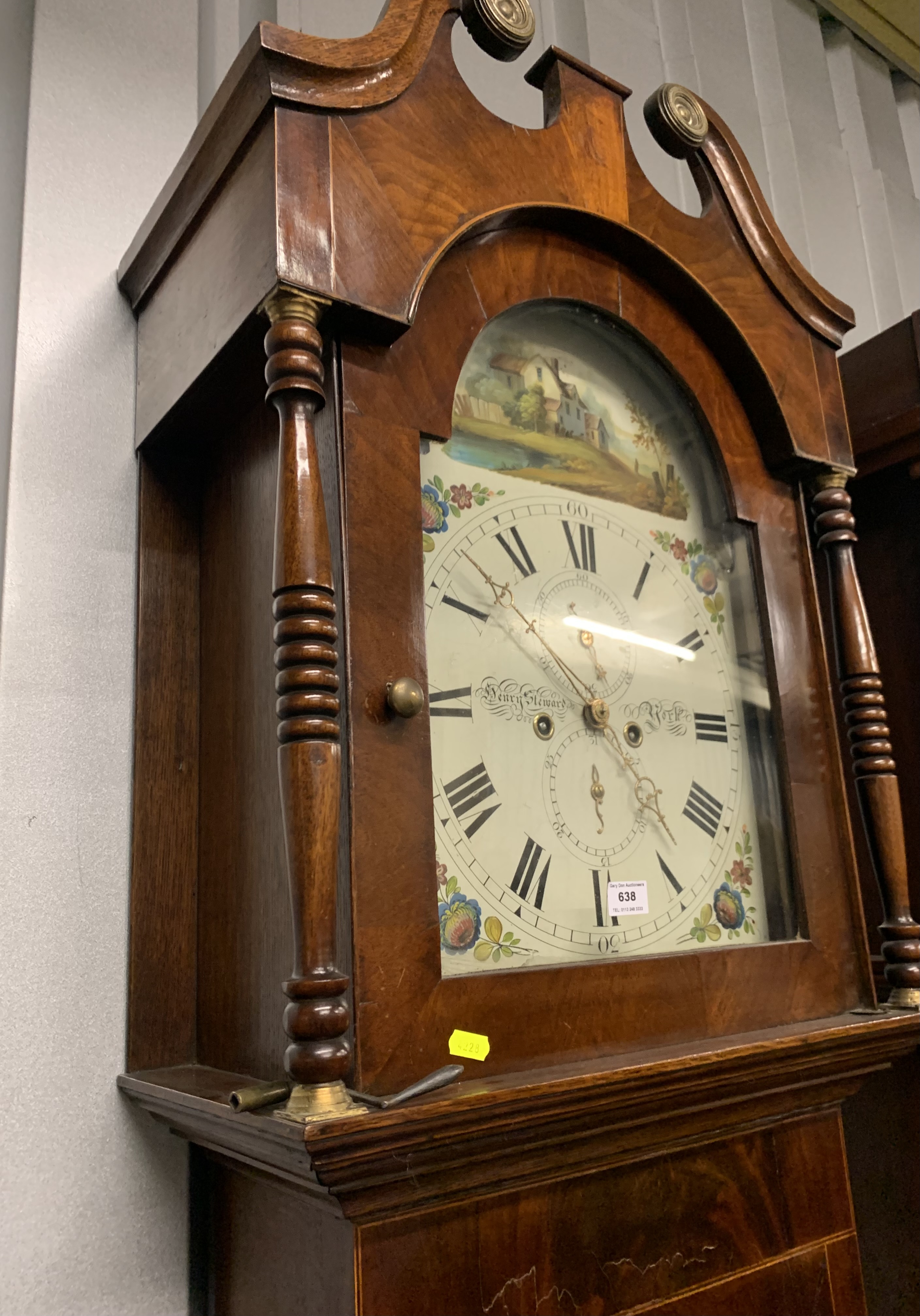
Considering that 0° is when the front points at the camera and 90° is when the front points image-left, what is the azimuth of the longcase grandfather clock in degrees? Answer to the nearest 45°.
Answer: approximately 315°
